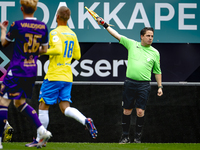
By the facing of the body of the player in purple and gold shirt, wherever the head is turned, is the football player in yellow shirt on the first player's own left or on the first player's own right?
on the first player's own right

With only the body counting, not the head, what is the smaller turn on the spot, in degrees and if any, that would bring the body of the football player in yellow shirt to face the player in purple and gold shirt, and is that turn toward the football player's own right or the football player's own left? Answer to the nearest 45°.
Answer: approximately 90° to the football player's own left

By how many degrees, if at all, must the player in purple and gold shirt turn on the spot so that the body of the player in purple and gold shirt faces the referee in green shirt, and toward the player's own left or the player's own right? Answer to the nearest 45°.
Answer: approximately 90° to the player's own right

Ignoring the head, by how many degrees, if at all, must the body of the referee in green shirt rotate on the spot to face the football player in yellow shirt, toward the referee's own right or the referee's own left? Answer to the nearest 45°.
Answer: approximately 45° to the referee's own right

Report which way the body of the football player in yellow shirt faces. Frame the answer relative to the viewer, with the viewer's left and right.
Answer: facing away from the viewer and to the left of the viewer

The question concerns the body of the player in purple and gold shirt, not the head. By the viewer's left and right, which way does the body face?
facing away from the viewer and to the left of the viewer

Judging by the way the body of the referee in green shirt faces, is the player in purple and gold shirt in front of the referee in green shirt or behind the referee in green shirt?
in front

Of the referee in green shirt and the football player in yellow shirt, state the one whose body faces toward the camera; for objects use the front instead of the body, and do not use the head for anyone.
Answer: the referee in green shirt

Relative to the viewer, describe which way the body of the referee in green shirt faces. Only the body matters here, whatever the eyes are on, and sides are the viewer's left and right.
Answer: facing the viewer

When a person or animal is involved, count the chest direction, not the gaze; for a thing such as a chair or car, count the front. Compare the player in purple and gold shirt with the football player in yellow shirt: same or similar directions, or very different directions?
same or similar directions

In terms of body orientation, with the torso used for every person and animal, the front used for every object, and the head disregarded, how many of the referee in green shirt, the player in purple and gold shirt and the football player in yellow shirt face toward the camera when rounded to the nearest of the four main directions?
1

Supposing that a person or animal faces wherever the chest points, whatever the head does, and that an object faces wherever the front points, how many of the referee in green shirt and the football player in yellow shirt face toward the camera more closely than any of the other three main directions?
1
